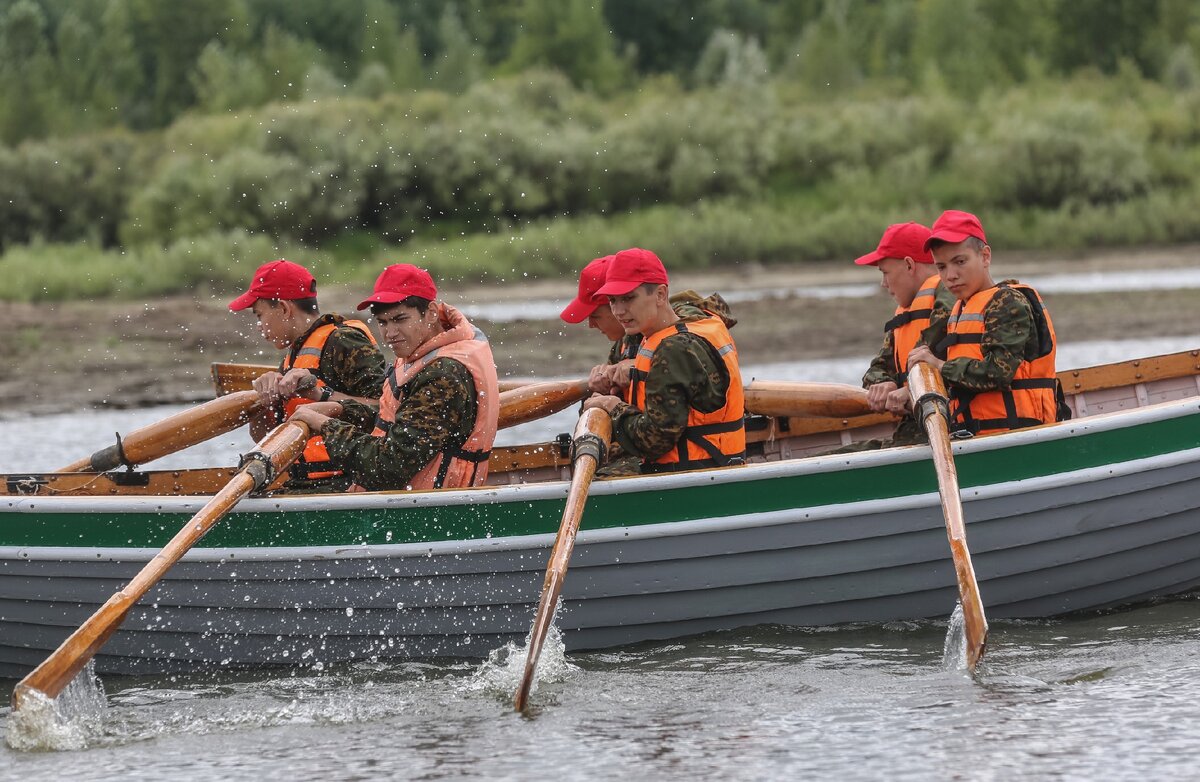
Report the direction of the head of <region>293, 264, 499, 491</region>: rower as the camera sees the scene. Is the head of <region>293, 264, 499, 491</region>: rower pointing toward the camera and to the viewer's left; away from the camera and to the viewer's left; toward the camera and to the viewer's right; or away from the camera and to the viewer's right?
toward the camera and to the viewer's left

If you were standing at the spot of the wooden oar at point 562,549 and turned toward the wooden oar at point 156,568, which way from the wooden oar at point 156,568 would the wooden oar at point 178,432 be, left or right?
right

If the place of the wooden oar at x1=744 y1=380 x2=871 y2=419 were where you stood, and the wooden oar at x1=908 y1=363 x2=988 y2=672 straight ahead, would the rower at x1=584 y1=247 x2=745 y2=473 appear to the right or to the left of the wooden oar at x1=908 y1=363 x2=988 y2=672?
right

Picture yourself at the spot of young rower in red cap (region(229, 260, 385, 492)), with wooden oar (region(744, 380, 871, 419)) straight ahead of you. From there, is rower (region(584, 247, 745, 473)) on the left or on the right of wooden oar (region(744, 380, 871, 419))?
right

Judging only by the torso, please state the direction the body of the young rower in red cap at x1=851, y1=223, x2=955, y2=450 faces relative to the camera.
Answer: to the viewer's left

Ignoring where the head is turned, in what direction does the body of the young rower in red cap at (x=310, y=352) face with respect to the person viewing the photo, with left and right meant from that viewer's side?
facing to the left of the viewer

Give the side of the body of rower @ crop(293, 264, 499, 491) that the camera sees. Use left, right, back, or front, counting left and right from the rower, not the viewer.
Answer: left

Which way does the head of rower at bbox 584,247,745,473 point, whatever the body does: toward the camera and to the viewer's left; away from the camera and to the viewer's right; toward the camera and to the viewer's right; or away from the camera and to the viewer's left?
toward the camera and to the viewer's left

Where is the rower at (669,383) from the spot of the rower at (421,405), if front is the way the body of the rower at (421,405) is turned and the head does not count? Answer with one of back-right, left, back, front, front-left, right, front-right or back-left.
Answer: back

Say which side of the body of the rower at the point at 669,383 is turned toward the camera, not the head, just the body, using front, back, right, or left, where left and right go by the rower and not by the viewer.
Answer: left

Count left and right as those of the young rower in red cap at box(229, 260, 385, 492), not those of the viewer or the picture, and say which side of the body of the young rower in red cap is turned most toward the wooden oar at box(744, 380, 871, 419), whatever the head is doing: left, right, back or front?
back

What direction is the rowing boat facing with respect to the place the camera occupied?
facing to the right of the viewer
